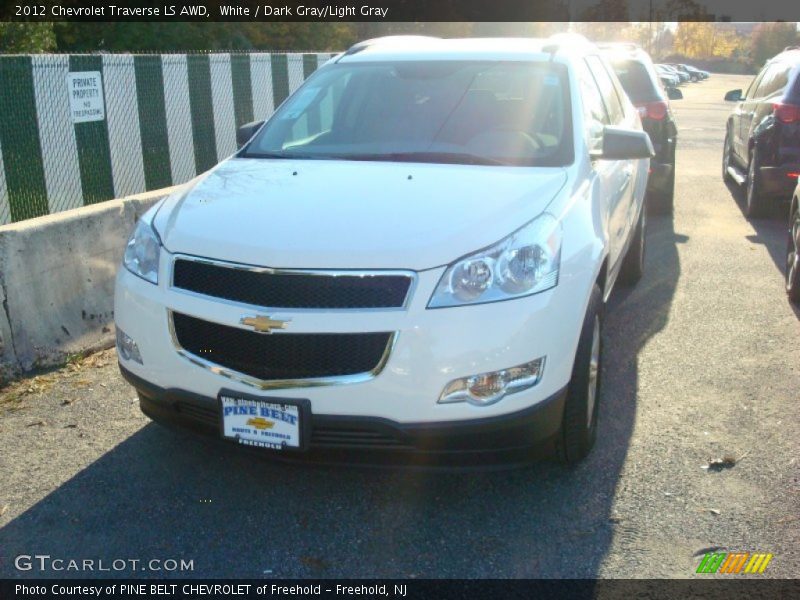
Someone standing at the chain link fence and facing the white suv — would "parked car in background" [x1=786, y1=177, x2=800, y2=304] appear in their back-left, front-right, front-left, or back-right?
front-left

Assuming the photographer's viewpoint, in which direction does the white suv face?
facing the viewer and to the left of the viewer

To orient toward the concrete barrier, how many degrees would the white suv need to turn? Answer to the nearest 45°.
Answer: approximately 90° to its right

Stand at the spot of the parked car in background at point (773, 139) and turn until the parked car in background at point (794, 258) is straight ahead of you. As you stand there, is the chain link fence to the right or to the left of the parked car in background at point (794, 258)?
right

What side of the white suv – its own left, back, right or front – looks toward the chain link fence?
right

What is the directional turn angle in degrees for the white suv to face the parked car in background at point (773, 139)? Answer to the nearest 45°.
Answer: approximately 180°

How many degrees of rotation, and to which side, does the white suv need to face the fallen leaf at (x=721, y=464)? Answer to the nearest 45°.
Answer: approximately 45° to its left

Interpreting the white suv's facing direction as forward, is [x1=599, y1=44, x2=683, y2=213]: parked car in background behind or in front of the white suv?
behind

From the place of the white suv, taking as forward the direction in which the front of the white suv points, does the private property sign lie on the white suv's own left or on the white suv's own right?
on the white suv's own right
